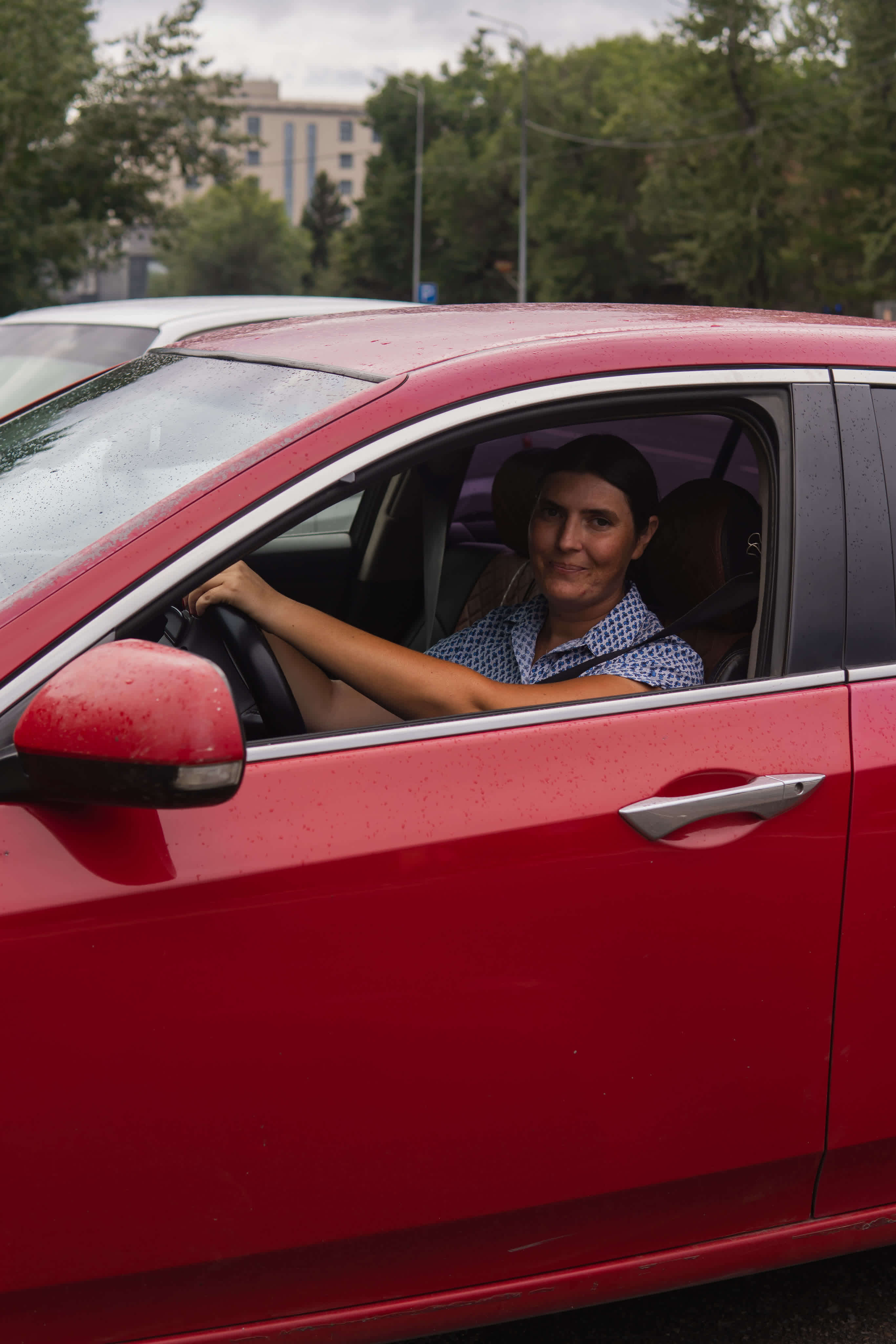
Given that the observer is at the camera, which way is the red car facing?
facing the viewer and to the left of the viewer

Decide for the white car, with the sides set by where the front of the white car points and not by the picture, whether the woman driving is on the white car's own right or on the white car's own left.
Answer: on the white car's own left

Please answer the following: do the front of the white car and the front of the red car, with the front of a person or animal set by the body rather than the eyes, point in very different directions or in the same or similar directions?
same or similar directions

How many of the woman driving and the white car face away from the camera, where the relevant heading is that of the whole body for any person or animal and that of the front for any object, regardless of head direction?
0

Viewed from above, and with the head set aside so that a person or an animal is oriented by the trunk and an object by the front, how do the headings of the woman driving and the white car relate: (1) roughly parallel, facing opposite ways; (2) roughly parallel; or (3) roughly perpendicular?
roughly parallel
